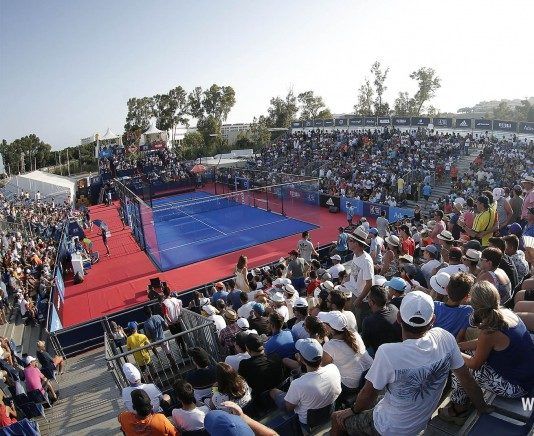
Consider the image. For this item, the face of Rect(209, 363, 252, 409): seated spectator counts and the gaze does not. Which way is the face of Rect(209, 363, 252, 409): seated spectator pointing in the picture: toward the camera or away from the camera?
away from the camera

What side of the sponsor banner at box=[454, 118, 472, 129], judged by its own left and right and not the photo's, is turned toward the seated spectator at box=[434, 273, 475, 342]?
front

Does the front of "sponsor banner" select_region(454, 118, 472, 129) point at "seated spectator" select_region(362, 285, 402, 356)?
yes

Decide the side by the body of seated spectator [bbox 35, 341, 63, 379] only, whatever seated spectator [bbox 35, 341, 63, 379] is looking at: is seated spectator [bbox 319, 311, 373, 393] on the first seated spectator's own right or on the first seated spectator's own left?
on the first seated spectator's own right

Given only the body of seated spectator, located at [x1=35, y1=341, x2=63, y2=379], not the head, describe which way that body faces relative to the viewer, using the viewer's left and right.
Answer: facing to the right of the viewer

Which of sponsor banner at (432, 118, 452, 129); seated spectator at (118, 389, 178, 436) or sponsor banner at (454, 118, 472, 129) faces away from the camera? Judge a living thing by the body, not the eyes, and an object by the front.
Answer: the seated spectator

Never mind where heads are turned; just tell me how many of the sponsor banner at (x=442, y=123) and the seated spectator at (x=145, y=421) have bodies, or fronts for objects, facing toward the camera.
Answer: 1

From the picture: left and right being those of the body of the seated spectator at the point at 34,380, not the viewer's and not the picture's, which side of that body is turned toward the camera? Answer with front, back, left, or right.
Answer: right

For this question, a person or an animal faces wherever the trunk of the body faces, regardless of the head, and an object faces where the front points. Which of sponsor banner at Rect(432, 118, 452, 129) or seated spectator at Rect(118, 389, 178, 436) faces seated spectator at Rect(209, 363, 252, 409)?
the sponsor banner

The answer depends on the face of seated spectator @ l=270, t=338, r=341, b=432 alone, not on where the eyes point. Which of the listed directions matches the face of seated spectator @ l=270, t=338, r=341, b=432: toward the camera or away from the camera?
away from the camera

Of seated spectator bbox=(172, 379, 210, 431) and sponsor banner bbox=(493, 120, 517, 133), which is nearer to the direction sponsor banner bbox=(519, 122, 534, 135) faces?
the seated spectator

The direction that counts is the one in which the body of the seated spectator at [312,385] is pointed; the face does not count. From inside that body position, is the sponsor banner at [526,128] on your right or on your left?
on your right

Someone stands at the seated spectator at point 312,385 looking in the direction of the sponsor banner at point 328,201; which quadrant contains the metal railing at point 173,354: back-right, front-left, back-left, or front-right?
front-left

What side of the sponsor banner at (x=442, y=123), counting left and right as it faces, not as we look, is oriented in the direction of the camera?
front

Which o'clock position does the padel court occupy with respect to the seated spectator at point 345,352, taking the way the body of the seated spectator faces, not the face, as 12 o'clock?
The padel court is roughly at 1 o'clock from the seated spectator.

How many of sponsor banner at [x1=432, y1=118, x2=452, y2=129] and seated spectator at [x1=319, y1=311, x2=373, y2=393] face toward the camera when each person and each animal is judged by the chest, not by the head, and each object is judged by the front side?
1
